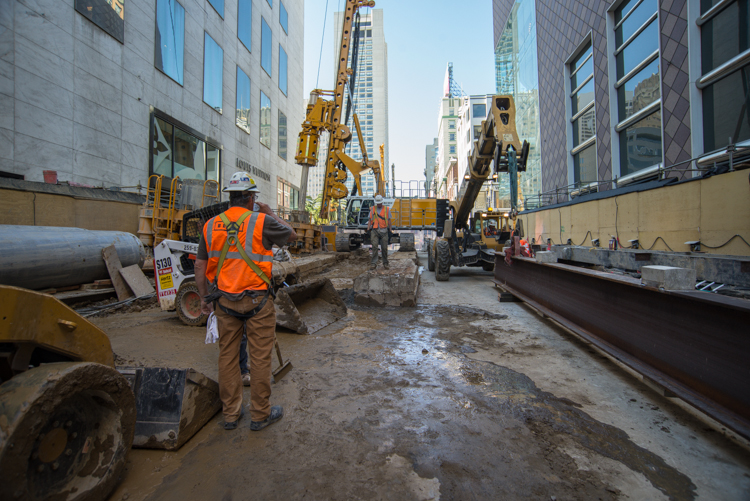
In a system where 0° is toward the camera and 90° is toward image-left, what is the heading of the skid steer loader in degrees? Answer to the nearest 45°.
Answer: approximately 315°

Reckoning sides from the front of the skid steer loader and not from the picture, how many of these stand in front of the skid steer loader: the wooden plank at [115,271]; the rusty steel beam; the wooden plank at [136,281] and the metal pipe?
1

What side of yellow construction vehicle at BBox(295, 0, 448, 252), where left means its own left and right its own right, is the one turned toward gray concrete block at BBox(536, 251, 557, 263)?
left

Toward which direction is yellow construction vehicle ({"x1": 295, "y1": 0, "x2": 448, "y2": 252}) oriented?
to the viewer's left

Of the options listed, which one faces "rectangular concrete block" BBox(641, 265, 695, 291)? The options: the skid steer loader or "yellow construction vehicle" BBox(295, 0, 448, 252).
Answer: the skid steer loader

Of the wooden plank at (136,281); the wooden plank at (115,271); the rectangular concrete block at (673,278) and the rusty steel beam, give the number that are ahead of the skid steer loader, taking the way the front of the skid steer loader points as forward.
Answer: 2

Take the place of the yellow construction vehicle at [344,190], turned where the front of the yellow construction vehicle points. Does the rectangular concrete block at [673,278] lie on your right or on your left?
on your left

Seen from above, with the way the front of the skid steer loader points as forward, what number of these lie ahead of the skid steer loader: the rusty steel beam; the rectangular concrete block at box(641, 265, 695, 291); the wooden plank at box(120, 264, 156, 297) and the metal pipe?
2

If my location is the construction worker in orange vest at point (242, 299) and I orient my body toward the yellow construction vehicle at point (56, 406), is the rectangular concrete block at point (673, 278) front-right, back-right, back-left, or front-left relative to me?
back-left

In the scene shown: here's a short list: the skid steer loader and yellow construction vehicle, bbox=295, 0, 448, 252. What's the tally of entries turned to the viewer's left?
1

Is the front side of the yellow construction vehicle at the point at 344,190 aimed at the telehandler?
no
